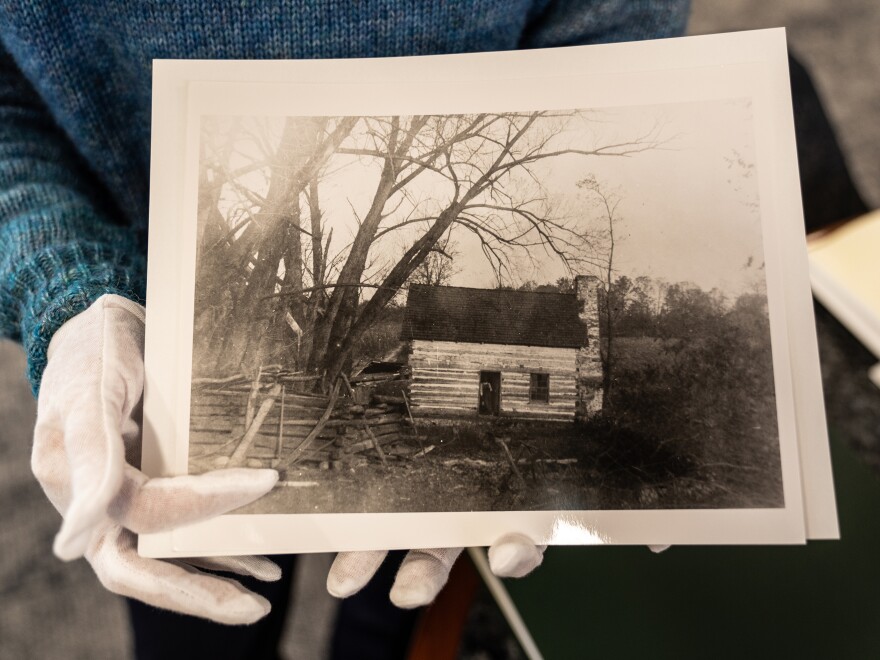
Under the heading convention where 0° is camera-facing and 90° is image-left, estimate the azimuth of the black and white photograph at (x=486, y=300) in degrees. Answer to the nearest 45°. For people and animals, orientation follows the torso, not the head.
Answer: approximately 0°

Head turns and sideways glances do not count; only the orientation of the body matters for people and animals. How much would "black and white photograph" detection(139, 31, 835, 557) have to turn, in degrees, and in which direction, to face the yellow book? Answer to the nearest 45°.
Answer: approximately 135° to its left
